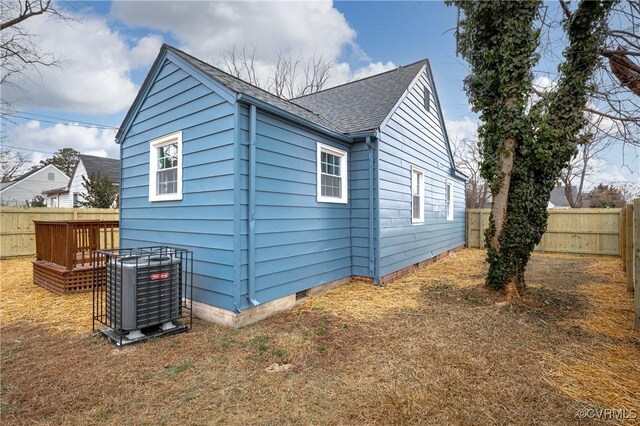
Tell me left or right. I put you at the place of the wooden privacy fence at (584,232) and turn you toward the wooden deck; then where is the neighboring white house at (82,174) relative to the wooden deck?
right

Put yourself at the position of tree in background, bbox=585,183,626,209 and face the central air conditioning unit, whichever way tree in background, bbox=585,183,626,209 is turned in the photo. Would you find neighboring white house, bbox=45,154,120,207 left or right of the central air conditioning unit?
right

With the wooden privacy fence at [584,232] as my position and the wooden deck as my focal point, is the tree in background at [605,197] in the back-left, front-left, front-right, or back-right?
back-right
